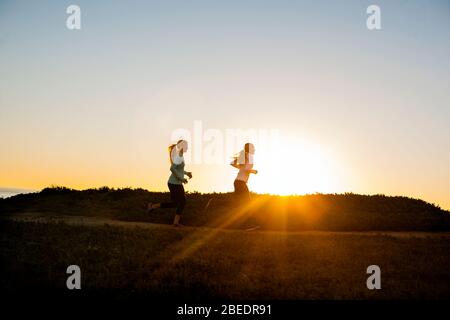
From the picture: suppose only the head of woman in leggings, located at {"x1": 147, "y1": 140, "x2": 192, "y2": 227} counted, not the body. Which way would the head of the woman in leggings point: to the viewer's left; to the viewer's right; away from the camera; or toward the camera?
to the viewer's right

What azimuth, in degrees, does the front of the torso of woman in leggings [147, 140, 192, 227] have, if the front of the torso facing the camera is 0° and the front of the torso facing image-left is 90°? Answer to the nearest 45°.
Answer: approximately 270°

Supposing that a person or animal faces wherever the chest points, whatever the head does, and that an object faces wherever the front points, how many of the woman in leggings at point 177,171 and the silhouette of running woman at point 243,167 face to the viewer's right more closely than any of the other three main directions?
2

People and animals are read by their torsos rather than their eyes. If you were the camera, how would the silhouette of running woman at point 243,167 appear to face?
facing to the right of the viewer
